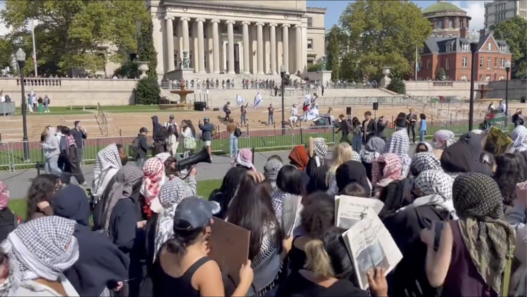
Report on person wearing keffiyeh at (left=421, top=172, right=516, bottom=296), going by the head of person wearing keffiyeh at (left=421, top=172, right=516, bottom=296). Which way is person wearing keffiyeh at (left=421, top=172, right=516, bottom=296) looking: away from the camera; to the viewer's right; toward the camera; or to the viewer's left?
away from the camera

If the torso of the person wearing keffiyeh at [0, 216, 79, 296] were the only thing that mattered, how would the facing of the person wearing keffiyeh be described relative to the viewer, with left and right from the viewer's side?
facing away from the viewer and to the right of the viewer
